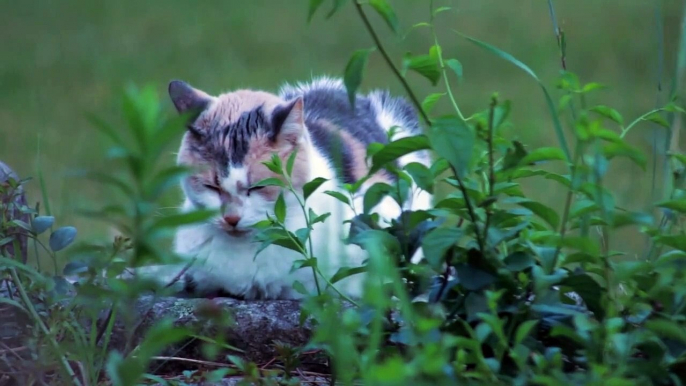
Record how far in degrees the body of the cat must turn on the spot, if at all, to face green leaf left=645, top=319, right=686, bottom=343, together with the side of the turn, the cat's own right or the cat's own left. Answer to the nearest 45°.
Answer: approximately 90° to the cat's own left

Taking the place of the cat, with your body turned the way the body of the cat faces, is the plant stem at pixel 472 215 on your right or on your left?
on your left

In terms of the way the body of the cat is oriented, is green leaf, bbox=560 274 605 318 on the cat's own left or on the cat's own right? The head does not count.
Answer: on the cat's own left

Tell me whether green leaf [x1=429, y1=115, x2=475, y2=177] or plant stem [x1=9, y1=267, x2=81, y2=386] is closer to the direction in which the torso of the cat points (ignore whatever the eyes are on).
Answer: the plant stem

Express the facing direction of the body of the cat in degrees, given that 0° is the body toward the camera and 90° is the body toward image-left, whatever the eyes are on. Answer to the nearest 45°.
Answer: approximately 45°
